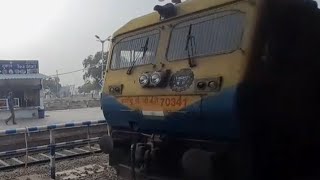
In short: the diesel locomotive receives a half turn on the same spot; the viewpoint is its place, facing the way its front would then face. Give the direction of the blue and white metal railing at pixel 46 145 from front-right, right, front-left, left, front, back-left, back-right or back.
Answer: left

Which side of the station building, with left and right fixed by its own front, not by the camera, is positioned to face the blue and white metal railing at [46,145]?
front

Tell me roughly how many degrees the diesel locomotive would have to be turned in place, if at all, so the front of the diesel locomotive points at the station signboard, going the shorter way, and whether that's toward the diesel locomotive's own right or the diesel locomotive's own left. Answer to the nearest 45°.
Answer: approximately 90° to the diesel locomotive's own right

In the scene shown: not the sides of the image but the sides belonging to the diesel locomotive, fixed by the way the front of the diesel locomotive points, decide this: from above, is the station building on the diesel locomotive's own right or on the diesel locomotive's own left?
on the diesel locomotive's own right

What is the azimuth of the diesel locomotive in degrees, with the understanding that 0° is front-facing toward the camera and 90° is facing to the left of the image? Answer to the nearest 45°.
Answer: approximately 45°

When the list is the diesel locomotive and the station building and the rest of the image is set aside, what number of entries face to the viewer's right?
0

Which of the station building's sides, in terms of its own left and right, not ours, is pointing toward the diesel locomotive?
front

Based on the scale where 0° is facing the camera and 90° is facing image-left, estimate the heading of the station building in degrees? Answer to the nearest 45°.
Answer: approximately 0°

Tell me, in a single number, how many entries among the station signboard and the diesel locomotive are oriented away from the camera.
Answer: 0
